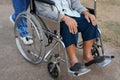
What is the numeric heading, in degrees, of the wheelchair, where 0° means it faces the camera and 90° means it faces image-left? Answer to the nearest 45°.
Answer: approximately 315°
